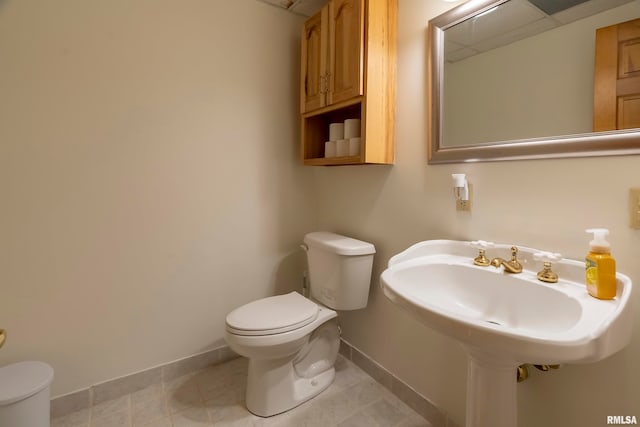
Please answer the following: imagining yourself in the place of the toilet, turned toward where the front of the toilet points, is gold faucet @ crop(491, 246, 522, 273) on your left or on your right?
on your left

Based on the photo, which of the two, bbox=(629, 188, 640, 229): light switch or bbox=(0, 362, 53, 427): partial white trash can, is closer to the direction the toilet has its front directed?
the partial white trash can

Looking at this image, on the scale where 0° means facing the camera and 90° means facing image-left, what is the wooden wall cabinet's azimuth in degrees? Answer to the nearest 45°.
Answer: approximately 45°

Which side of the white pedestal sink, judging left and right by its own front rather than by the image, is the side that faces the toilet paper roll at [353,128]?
right

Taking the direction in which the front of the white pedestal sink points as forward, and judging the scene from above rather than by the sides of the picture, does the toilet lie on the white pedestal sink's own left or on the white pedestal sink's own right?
on the white pedestal sink's own right
